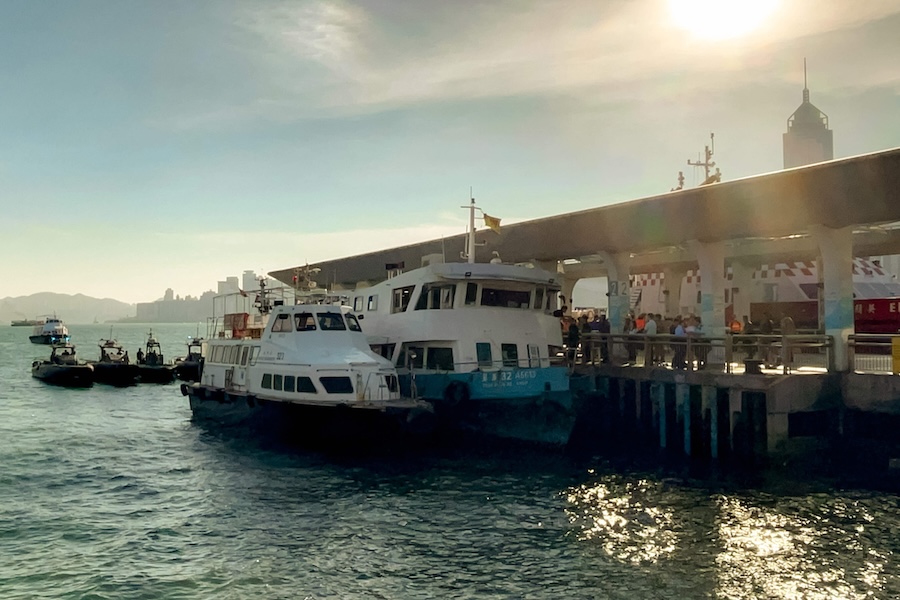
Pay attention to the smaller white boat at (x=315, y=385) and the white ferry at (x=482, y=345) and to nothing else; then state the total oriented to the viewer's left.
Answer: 0

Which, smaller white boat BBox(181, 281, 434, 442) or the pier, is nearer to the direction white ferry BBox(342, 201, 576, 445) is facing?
the pier

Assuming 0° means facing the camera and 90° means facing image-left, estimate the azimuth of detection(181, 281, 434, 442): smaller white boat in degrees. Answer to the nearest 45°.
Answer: approximately 315°
